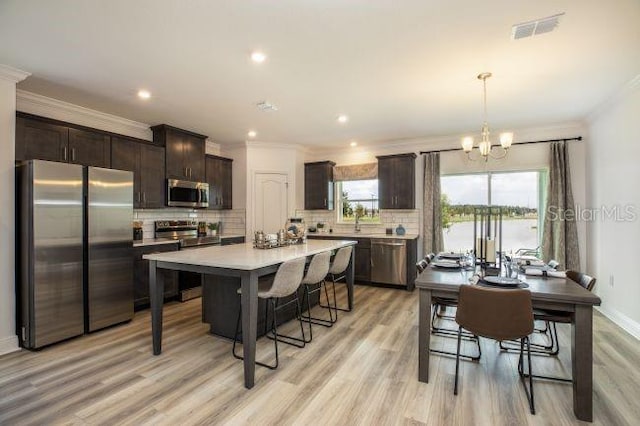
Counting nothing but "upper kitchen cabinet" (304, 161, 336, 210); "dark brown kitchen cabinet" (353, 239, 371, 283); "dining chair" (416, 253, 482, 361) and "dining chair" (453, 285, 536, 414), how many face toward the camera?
2

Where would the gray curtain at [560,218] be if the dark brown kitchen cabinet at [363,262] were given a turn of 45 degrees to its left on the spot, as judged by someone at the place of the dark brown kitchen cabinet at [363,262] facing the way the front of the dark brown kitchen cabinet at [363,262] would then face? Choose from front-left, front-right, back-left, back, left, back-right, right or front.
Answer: front-left

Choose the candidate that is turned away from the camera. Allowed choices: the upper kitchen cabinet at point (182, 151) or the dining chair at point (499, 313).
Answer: the dining chair

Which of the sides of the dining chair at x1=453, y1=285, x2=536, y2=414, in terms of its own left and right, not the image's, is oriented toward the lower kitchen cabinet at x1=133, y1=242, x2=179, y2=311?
left

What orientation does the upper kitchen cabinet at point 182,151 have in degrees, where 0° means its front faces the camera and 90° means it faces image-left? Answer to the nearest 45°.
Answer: approximately 315°

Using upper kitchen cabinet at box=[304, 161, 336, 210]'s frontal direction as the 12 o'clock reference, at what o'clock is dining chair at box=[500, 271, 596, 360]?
The dining chair is roughly at 11 o'clock from the upper kitchen cabinet.

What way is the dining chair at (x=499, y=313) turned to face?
away from the camera

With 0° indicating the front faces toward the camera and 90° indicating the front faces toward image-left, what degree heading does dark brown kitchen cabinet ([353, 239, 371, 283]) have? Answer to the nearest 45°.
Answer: approximately 0°

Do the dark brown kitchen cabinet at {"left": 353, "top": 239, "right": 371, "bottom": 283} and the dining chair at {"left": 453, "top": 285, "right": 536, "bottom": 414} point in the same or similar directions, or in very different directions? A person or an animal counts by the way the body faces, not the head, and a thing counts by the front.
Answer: very different directions

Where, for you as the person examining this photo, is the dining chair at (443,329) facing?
facing to the right of the viewer
